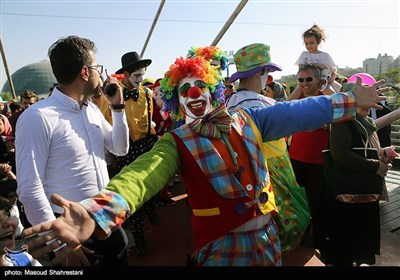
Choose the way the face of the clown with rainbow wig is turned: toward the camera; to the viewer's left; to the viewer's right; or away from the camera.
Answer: toward the camera

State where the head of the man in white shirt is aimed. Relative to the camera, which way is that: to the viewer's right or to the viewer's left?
to the viewer's right

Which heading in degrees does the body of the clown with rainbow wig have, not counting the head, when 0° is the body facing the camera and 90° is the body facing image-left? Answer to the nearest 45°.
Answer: approximately 315°

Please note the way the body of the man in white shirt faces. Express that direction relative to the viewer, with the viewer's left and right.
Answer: facing the viewer and to the right of the viewer

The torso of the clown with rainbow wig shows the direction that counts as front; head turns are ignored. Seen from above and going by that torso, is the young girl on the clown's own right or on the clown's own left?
on the clown's own left

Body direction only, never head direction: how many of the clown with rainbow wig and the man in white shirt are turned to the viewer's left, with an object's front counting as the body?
0

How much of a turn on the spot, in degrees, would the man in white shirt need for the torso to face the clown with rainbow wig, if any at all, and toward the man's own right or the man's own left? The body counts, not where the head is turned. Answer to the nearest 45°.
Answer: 0° — they already face them
